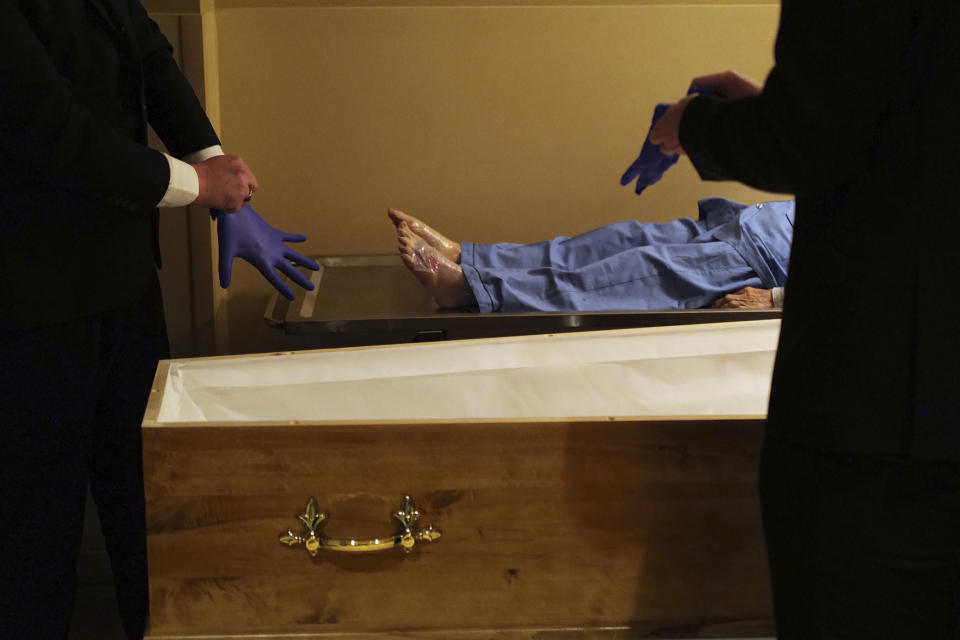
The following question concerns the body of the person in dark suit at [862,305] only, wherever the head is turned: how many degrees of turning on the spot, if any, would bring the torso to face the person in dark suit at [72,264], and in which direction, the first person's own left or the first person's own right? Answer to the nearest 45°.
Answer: approximately 45° to the first person's own left

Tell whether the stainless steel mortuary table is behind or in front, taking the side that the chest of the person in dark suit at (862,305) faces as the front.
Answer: in front

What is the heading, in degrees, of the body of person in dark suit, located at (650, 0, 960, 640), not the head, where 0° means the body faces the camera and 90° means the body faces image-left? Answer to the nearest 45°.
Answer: approximately 135°
